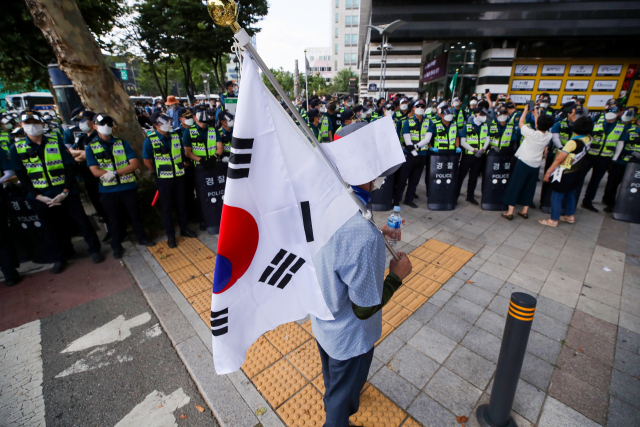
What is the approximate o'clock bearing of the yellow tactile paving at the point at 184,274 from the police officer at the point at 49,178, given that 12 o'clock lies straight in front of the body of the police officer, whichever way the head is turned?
The yellow tactile paving is roughly at 11 o'clock from the police officer.

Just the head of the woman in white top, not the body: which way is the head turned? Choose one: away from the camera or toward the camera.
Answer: away from the camera

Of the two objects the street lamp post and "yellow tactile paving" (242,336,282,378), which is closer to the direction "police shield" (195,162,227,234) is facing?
the yellow tactile paving

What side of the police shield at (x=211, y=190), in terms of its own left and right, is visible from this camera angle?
front

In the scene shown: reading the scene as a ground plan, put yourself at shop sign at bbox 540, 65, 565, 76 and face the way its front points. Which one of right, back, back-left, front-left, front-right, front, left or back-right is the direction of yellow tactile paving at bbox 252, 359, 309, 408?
front

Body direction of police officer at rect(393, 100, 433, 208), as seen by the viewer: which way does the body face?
toward the camera

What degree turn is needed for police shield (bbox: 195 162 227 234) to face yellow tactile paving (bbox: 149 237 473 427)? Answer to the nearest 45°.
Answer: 0° — it already faces it

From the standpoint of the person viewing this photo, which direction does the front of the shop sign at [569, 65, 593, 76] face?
facing the viewer

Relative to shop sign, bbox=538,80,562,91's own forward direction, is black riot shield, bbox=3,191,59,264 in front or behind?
in front

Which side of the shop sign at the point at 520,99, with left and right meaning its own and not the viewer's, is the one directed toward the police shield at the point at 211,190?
front

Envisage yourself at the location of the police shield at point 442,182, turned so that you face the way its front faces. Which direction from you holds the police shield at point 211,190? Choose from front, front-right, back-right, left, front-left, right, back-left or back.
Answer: front-right

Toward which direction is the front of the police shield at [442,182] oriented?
toward the camera

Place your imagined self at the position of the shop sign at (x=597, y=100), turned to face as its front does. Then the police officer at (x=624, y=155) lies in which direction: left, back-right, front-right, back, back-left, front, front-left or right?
front
